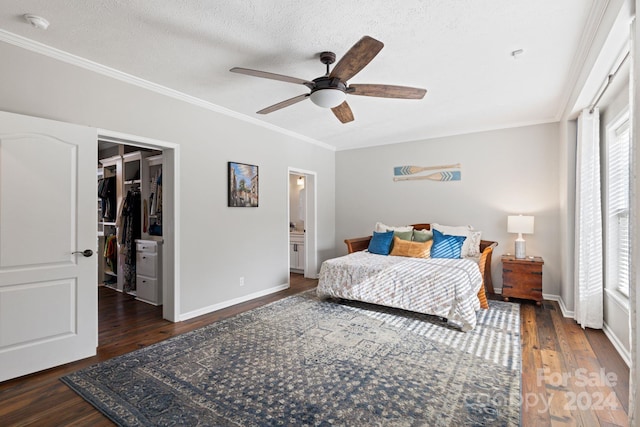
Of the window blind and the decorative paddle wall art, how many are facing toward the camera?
1

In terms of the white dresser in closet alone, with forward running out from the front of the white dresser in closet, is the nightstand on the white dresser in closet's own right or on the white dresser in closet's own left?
on the white dresser in closet's own left

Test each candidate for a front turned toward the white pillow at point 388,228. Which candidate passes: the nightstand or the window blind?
the window blind

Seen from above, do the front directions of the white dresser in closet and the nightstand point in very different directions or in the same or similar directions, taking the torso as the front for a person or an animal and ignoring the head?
same or similar directions

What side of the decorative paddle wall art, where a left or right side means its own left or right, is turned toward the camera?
front

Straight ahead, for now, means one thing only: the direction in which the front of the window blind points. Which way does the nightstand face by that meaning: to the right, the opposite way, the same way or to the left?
to the left

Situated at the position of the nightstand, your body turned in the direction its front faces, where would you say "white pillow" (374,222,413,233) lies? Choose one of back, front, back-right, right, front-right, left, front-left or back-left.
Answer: right

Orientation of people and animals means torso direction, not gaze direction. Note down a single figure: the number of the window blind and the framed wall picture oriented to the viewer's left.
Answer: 1

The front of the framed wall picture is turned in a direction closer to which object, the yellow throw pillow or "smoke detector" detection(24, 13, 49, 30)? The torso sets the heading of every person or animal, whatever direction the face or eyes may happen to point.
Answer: the yellow throw pillow

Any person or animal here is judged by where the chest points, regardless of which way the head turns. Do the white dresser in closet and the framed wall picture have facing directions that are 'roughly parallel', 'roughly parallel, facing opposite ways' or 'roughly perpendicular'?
roughly perpendicular

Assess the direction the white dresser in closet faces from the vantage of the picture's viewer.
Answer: facing the viewer and to the left of the viewer

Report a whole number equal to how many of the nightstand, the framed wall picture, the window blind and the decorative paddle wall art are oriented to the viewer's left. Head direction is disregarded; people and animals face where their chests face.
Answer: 1

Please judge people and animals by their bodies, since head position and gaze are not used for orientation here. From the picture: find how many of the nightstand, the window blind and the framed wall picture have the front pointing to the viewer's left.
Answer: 1

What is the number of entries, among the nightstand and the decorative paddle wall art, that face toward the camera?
2

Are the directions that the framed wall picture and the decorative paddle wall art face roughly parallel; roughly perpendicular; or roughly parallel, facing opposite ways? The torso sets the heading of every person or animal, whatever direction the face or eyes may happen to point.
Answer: roughly perpendicular

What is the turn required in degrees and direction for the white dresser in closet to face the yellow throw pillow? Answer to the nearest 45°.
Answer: approximately 90° to its left

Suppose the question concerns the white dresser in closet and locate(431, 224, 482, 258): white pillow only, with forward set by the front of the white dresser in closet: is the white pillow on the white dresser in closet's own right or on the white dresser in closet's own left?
on the white dresser in closet's own left

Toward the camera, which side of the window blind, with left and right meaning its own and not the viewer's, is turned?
left

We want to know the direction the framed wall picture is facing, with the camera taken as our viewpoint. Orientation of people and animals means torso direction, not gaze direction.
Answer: facing the viewer and to the right of the viewer
